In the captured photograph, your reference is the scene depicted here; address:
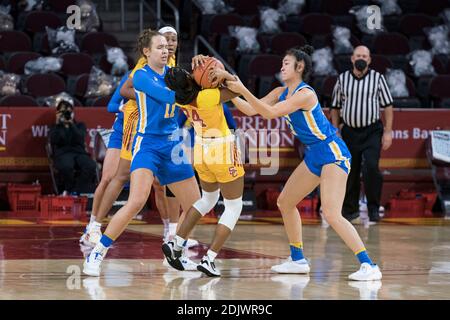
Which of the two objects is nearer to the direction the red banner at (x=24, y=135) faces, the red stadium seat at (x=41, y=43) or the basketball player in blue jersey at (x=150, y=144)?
the basketball player in blue jersey

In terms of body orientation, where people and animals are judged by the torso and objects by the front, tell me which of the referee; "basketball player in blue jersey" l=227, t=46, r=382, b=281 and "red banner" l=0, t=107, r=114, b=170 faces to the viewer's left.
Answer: the basketball player in blue jersey

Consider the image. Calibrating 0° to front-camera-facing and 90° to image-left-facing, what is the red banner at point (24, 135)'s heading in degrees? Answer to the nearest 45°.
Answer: approximately 0°

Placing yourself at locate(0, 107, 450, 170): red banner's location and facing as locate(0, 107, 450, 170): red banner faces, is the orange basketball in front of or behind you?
in front

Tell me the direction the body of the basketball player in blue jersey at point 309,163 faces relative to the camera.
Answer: to the viewer's left

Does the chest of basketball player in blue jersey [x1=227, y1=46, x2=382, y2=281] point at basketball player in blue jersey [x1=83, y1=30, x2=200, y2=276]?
yes

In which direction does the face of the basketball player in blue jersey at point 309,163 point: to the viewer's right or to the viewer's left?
to the viewer's left

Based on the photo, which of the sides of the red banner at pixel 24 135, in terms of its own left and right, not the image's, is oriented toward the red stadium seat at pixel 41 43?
back

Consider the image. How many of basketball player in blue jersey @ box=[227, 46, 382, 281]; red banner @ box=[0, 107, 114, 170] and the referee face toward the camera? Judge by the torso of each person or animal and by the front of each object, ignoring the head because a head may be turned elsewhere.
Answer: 2
